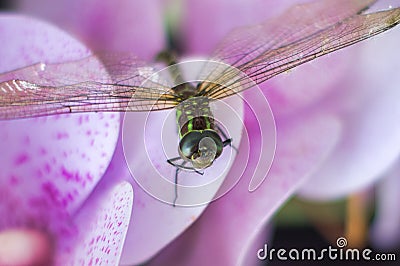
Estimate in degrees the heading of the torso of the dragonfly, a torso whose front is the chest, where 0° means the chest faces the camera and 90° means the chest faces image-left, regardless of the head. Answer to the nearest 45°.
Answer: approximately 0°
